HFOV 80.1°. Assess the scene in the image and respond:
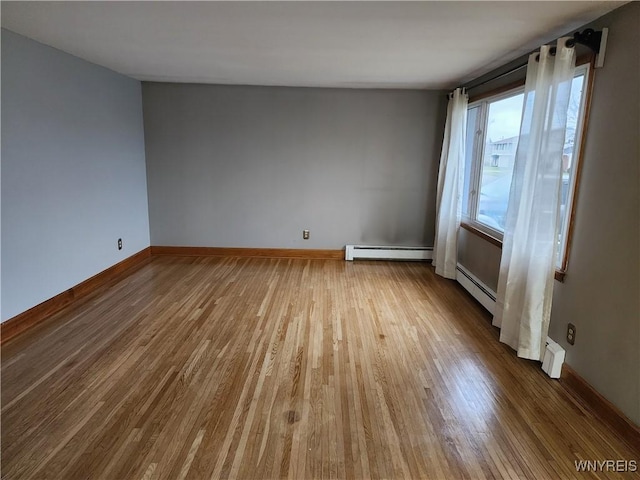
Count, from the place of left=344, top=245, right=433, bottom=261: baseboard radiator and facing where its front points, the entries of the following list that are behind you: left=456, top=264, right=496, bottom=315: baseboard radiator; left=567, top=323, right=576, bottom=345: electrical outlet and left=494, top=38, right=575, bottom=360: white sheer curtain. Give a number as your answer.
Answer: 0

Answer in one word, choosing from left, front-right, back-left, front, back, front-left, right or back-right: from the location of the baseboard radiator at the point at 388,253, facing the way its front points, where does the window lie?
front-left

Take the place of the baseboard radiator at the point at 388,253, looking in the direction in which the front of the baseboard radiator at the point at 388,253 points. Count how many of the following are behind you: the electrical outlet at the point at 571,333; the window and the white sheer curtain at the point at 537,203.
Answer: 0

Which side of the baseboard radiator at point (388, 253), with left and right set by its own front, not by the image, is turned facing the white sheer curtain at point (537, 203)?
front

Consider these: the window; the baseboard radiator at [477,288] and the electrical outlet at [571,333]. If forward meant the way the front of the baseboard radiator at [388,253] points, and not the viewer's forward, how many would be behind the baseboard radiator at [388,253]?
0

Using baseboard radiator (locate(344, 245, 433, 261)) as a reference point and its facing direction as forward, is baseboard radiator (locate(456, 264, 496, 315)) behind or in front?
in front

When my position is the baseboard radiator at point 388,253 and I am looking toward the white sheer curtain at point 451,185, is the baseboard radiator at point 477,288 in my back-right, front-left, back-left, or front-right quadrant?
front-right

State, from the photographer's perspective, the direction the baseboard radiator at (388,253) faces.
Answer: facing the viewer

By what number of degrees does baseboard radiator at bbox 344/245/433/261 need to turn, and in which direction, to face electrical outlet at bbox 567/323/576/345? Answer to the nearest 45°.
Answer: approximately 45° to its left
